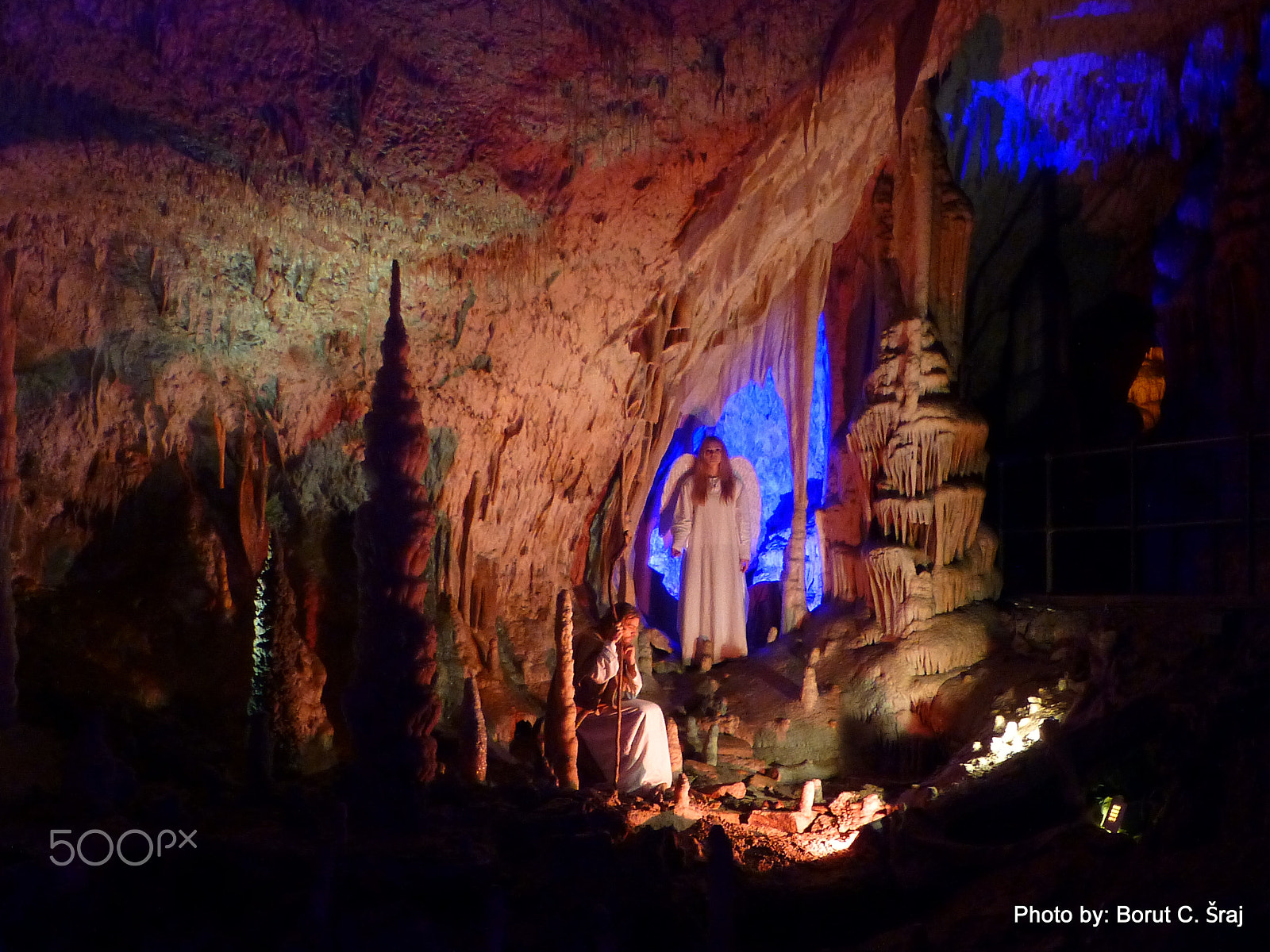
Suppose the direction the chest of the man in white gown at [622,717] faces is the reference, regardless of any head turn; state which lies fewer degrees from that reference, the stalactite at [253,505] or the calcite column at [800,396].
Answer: the calcite column

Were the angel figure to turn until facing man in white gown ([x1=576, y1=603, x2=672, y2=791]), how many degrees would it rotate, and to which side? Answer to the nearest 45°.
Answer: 0° — it already faces them

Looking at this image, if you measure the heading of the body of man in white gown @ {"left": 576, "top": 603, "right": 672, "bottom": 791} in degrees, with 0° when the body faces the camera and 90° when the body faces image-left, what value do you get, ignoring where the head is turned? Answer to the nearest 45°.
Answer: approximately 270°

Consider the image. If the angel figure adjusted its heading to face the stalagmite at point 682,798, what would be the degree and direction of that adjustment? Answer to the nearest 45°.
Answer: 0° — it already faces it

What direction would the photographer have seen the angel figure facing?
facing the viewer

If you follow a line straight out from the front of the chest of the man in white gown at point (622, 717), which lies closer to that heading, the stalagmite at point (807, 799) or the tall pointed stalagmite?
the stalagmite

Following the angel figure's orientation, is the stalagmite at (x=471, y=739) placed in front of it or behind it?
in front

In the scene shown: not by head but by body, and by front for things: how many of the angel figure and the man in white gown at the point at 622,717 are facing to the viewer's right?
1

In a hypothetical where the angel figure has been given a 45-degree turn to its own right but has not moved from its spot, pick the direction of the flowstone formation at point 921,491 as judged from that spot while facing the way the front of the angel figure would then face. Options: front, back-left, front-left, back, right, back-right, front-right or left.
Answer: left

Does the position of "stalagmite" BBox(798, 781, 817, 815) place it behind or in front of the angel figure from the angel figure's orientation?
in front

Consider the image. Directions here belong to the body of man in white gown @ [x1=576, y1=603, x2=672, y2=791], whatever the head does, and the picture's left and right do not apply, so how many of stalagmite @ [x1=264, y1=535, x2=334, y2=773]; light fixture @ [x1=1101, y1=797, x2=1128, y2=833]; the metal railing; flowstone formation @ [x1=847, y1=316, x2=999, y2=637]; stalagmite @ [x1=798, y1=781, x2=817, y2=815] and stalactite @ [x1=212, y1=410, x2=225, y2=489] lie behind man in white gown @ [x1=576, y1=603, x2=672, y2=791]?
2

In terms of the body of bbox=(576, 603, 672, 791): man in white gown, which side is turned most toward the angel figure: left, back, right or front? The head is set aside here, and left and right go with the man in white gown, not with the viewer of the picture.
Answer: left
